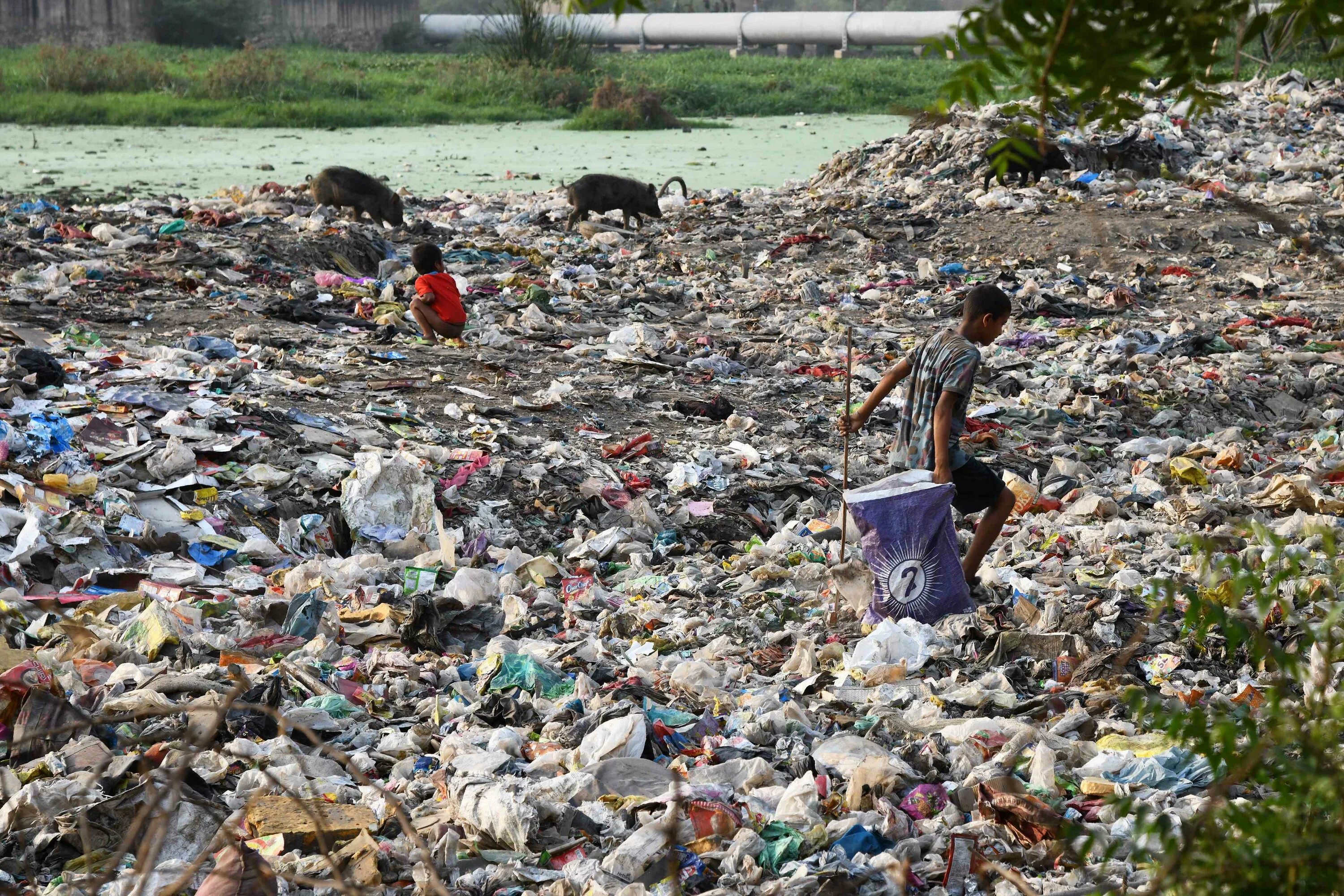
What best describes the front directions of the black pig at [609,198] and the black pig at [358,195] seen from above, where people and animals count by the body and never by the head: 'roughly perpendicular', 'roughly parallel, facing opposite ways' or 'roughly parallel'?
roughly parallel

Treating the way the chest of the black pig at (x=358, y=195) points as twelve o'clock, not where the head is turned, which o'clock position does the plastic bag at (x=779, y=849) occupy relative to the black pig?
The plastic bag is roughly at 3 o'clock from the black pig.

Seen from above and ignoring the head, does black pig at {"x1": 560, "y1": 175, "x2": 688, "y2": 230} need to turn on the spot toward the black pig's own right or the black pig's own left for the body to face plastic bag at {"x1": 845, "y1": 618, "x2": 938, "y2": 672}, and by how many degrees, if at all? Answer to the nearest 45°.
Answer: approximately 90° to the black pig's own right

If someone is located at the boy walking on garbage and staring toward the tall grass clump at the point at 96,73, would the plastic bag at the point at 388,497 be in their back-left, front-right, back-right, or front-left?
front-left

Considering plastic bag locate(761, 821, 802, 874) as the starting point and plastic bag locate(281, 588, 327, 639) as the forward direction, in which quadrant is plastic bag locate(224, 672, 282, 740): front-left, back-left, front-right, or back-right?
front-left

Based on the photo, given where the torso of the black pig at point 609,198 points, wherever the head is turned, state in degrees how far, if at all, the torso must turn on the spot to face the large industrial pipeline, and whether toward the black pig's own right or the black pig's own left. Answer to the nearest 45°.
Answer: approximately 90° to the black pig's own left

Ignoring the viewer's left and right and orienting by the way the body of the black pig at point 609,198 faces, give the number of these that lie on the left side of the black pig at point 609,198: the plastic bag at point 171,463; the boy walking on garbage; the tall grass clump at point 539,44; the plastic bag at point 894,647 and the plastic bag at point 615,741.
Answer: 1

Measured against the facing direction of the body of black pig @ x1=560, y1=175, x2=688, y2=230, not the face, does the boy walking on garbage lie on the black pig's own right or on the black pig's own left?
on the black pig's own right

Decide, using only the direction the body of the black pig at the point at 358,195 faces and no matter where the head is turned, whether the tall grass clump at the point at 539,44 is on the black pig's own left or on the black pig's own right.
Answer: on the black pig's own left

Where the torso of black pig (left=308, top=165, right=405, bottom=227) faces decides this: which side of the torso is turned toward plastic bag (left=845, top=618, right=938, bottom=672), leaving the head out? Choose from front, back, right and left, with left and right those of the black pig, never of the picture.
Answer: right

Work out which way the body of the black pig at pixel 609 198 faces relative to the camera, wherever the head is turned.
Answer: to the viewer's right

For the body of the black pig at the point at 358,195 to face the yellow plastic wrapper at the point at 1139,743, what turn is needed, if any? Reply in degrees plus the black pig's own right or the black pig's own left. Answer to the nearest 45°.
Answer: approximately 90° to the black pig's own right

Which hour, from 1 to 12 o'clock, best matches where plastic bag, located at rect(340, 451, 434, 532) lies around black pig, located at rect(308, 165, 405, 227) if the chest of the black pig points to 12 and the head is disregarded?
The plastic bag is roughly at 3 o'clock from the black pig.

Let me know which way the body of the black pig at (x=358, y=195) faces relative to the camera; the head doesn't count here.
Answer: to the viewer's right

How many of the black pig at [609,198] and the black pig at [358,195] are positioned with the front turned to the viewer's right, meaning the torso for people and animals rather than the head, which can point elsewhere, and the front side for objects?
2

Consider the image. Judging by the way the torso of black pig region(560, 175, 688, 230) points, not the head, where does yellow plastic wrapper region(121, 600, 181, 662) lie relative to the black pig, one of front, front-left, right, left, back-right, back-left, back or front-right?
right
